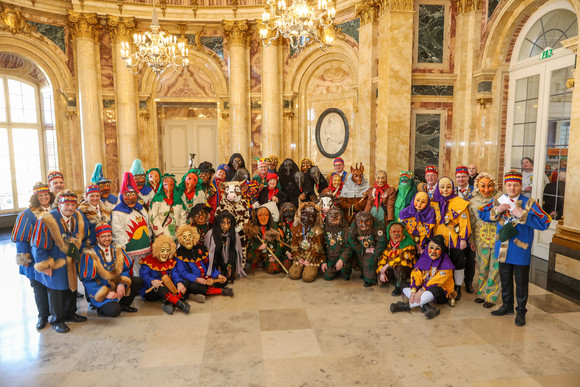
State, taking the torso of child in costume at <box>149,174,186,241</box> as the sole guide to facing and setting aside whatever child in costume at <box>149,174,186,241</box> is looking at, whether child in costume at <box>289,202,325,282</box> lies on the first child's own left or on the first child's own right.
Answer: on the first child's own left

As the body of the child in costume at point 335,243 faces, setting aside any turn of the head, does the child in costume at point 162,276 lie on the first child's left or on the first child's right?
on the first child's right

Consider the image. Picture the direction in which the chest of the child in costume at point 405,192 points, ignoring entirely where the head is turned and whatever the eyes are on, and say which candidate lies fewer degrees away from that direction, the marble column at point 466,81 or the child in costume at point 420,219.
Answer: the child in costume

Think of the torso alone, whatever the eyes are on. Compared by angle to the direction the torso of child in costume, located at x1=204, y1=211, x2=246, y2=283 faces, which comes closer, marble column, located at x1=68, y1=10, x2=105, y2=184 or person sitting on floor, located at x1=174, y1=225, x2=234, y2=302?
the person sitting on floor

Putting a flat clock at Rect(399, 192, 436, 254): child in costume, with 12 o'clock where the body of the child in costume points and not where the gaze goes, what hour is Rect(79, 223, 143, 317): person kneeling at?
The person kneeling is roughly at 2 o'clock from the child in costume.

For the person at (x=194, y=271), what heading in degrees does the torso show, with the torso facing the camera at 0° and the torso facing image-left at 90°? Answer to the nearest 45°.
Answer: approximately 315°

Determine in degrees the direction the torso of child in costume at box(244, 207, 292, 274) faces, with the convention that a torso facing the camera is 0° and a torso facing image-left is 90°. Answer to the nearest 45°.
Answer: approximately 0°

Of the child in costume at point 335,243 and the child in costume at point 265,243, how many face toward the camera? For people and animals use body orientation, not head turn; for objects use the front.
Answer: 2
